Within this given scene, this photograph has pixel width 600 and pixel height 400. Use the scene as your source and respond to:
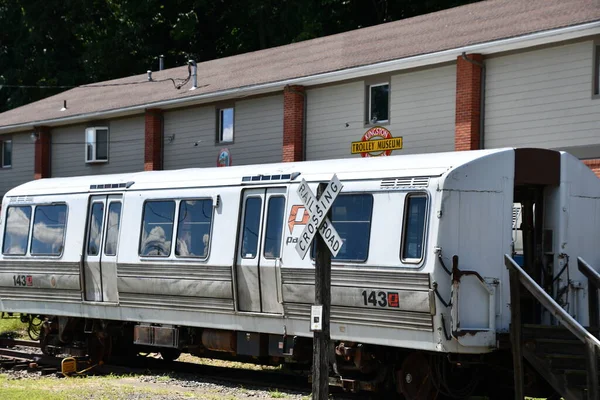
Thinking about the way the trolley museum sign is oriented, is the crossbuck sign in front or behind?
in front

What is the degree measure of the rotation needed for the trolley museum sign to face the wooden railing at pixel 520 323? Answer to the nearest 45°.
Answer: approximately 45° to its left

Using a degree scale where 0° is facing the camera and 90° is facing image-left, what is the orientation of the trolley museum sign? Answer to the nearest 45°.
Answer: approximately 45°

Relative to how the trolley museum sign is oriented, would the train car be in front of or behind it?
in front
